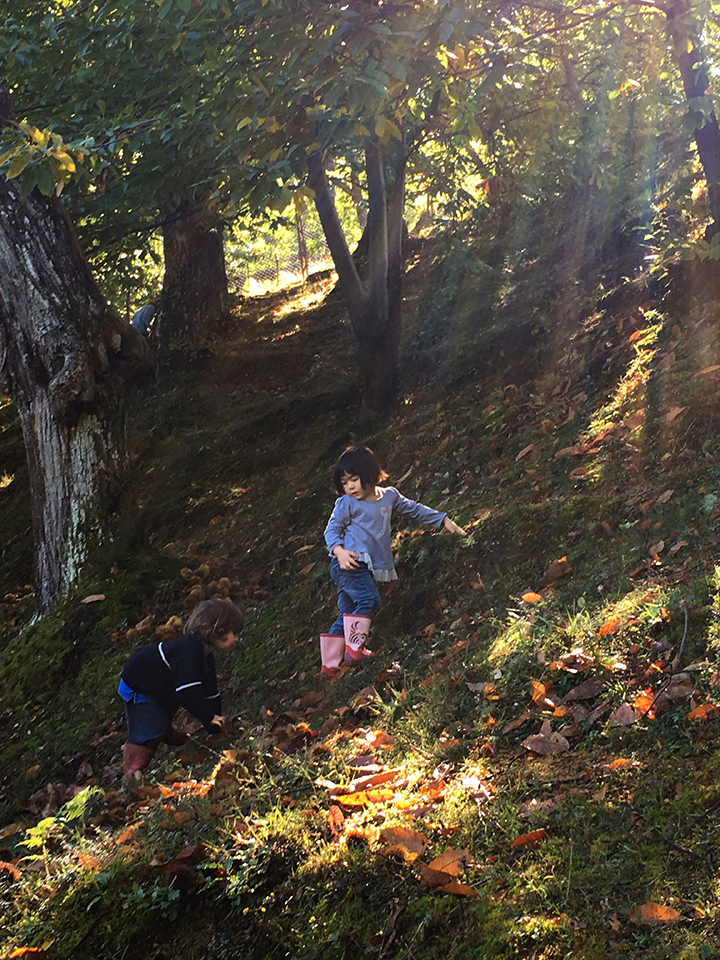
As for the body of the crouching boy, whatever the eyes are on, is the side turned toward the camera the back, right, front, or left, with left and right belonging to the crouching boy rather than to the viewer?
right

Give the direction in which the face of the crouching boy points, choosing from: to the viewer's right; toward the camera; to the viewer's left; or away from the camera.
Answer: to the viewer's right

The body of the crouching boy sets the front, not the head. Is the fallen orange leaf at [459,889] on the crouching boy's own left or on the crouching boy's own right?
on the crouching boy's own right

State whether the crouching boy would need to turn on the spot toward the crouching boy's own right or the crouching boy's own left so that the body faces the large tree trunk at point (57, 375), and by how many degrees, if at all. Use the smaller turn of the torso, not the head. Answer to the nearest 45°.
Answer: approximately 90° to the crouching boy's own left

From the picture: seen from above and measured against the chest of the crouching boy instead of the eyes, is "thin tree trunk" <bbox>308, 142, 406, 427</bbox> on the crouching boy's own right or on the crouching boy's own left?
on the crouching boy's own left

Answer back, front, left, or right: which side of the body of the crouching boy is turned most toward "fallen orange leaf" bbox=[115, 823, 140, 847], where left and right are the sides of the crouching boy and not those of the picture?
right

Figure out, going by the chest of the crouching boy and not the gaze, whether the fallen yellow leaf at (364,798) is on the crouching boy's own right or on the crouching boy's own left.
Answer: on the crouching boy's own right

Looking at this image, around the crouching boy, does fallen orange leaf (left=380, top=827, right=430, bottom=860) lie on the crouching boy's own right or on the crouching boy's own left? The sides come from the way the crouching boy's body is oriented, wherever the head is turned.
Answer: on the crouching boy's own right
